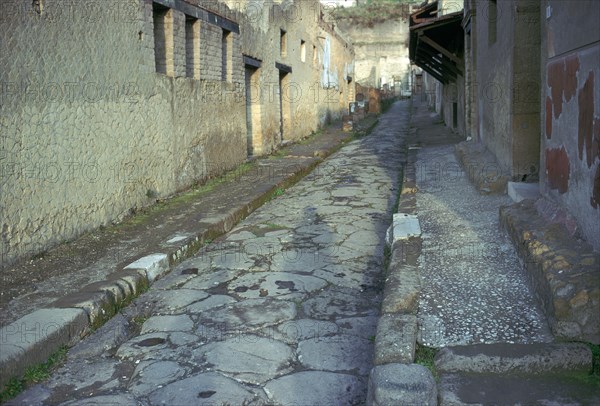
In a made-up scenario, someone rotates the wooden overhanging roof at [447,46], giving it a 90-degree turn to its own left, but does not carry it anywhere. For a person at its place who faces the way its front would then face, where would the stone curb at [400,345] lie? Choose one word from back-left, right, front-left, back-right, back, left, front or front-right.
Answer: front

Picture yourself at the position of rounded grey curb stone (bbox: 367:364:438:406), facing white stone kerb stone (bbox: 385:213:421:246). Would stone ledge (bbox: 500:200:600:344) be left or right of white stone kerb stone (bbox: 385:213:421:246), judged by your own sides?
right

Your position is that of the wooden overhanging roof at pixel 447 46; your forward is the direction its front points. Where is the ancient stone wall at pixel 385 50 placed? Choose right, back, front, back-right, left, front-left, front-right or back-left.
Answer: right

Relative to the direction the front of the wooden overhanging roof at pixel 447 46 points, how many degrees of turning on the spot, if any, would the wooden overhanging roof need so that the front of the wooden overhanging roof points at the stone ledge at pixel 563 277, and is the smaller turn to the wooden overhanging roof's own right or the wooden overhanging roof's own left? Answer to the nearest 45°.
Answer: approximately 90° to the wooden overhanging roof's own left

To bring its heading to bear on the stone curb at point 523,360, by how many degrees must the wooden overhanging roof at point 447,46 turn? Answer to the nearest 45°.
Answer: approximately 90° to its left

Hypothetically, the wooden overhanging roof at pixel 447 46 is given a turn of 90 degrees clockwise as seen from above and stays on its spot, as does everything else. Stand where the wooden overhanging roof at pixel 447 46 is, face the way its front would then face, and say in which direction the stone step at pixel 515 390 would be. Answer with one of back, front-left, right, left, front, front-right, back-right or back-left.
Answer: back

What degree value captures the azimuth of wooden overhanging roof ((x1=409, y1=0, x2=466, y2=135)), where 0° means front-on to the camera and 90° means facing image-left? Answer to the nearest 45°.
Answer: approximately 90°

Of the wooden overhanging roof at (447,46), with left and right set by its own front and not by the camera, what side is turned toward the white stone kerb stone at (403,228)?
left

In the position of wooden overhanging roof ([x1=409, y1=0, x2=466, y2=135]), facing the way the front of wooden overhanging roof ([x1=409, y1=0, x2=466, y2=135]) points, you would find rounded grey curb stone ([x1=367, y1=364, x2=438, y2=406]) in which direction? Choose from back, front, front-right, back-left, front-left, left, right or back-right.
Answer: left
